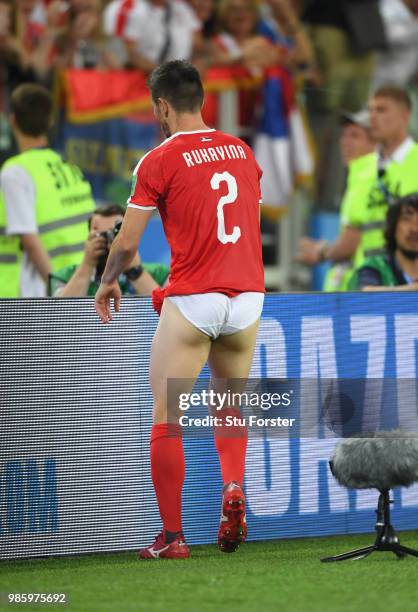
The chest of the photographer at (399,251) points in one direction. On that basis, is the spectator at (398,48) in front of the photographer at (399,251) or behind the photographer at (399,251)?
behind

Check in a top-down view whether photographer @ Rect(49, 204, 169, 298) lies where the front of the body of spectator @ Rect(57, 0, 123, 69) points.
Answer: yes

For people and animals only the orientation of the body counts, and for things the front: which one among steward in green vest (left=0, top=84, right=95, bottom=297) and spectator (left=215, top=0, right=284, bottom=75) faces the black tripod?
the spectator

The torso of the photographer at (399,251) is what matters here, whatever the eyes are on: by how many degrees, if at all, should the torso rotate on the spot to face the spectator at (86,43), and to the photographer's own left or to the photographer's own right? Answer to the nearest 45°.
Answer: approximately 135° to the photographer's own right

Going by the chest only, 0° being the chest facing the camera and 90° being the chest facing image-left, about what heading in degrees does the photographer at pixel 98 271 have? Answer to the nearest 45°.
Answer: approximately 0°

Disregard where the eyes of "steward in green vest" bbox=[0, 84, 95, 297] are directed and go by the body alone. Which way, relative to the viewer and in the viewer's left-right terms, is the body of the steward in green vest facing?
facing away from the viewer and to the left of the viewer

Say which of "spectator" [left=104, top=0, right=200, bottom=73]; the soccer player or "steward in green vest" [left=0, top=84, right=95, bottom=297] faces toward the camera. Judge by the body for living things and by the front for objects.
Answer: the spectator

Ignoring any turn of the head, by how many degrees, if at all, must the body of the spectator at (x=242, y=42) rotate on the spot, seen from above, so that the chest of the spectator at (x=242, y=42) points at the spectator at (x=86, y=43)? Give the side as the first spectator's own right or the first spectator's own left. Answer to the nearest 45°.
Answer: approximately 45° to the first spectator's own right

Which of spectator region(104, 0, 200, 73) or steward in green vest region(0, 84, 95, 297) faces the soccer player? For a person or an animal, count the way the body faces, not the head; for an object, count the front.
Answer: the spectator
